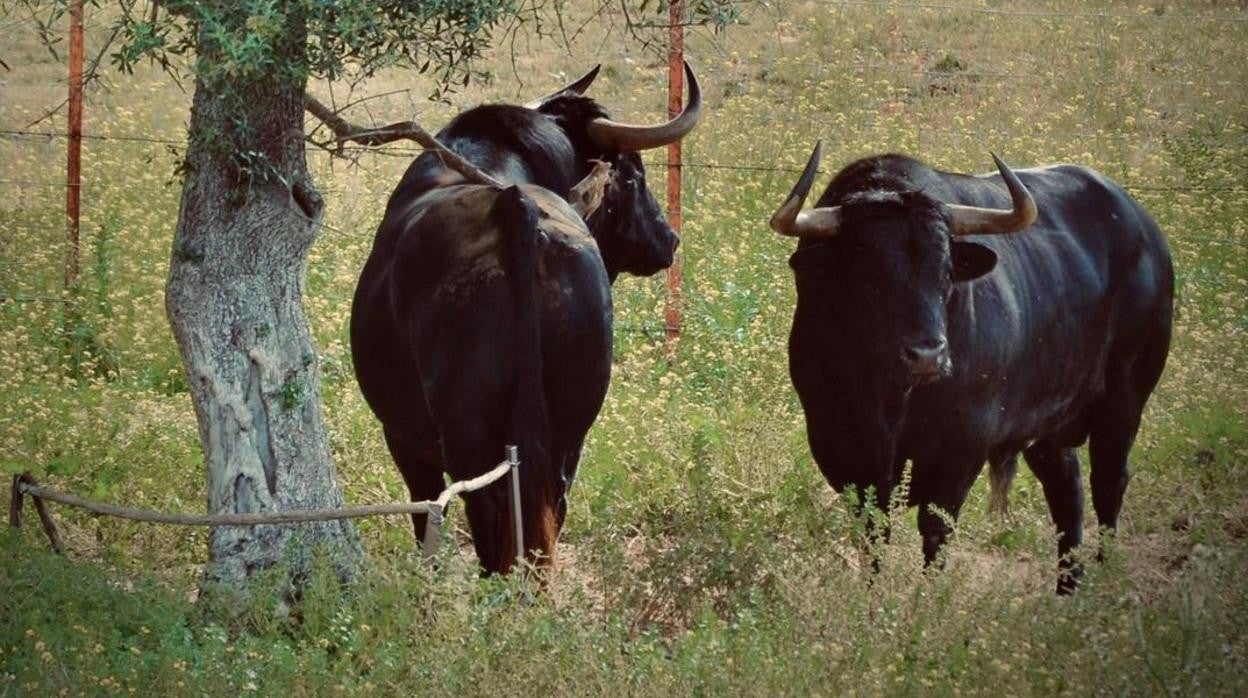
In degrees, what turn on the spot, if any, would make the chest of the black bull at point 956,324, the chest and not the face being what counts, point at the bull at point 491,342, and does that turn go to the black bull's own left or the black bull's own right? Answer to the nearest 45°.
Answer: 0° — it already faces it

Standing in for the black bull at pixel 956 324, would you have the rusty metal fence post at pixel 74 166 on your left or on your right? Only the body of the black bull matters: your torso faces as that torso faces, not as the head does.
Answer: on your right

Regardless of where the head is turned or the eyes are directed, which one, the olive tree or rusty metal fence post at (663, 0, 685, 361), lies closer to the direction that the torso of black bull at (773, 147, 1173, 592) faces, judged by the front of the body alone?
the olive tree

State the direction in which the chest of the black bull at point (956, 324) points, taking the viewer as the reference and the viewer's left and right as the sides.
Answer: facing the viewer and to the left of the viewer

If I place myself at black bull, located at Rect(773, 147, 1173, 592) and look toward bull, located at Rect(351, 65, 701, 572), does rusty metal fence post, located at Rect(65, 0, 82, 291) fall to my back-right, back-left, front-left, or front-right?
front-right

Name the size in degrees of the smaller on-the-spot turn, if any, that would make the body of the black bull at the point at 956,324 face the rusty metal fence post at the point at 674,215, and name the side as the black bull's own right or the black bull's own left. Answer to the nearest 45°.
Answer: approximately 90° to the black bull's own right
